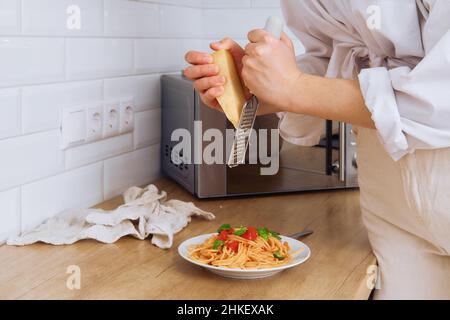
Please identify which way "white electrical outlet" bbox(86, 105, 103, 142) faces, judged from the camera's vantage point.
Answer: facing the viewer and to the right of the viewer
